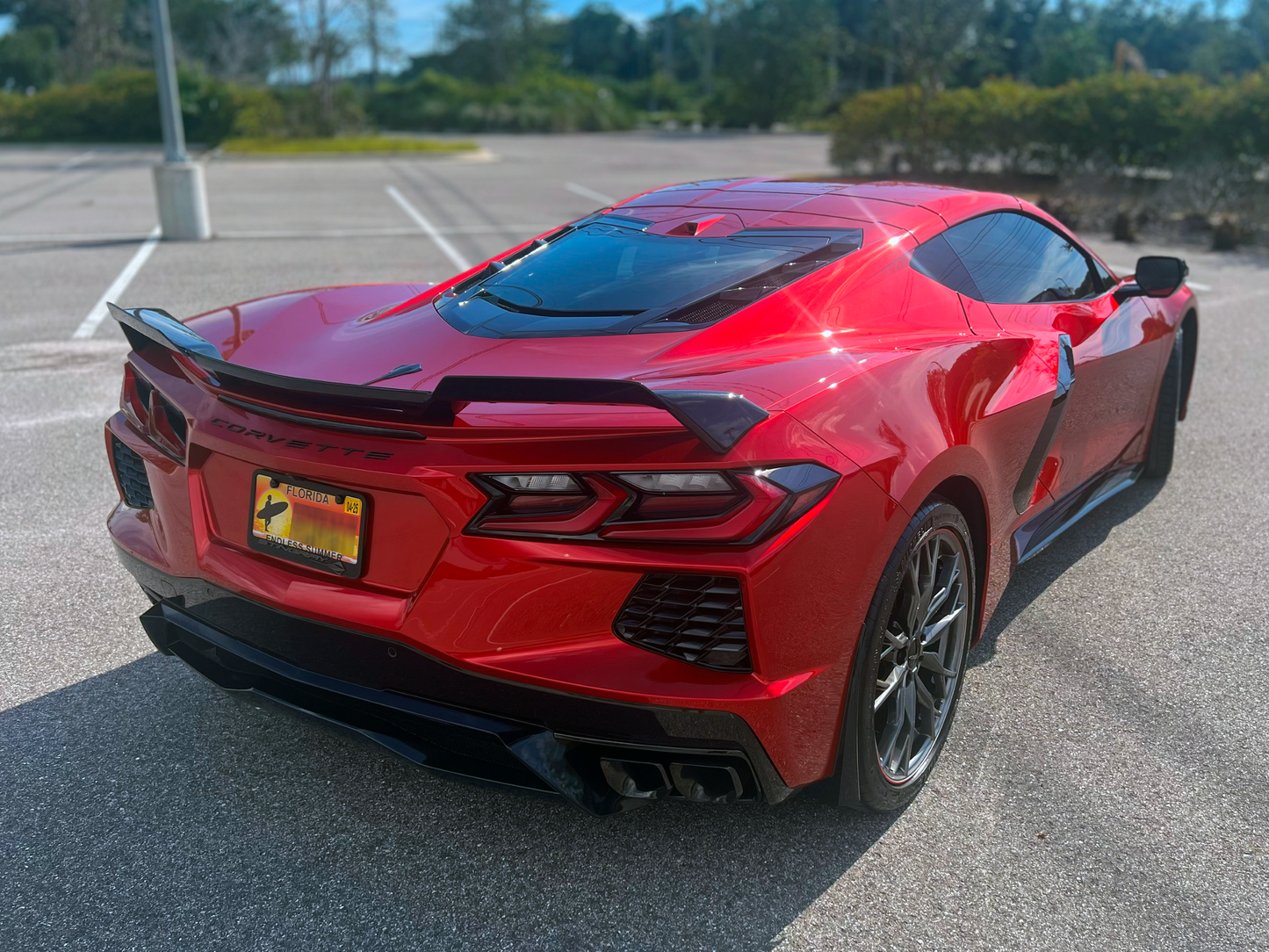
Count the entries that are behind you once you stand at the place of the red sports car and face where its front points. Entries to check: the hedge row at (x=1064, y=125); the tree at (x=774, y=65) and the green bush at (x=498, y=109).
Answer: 0

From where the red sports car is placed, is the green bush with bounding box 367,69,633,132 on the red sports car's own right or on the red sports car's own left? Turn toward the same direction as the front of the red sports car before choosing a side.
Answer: on the red sports car's own left

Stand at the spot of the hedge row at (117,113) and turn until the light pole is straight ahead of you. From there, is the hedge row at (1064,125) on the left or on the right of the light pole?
left

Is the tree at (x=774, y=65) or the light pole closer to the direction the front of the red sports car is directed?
the tree

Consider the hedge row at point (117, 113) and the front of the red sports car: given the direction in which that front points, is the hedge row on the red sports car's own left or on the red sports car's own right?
on the red sports car's own left

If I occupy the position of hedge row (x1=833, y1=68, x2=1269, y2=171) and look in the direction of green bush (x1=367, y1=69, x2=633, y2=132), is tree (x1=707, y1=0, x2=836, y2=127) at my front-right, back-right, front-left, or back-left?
front-right

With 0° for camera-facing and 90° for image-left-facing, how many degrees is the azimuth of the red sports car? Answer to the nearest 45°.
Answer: approximately 225°

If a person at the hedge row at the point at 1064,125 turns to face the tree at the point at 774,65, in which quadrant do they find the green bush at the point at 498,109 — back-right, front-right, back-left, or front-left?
front-left

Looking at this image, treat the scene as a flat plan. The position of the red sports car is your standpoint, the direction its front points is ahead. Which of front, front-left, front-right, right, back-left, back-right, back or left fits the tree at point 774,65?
front-left

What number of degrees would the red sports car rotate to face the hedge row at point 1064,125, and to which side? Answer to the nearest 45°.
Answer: approximately 45° to its left

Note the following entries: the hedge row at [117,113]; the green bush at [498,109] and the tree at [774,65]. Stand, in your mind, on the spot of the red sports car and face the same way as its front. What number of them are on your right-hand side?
0
